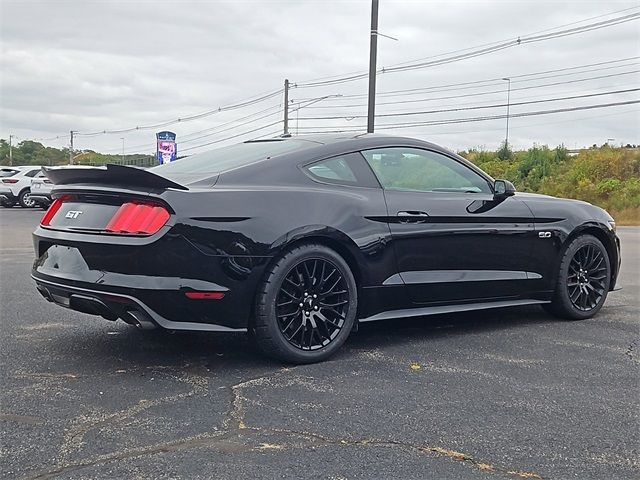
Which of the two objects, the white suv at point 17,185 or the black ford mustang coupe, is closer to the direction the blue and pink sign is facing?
the black ford mustang coupe

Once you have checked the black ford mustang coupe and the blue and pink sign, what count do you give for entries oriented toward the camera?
1

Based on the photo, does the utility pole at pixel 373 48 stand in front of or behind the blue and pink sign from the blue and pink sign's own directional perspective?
in front

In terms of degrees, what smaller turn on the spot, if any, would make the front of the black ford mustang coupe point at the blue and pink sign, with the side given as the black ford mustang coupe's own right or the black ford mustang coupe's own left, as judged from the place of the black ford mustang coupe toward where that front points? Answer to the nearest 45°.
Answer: approximately 45° to the black ford mustang coupe's own left

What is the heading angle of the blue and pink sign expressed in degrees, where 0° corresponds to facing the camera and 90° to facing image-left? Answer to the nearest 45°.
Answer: approximately 0°

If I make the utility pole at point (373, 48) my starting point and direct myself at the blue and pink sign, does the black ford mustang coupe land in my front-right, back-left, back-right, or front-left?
back-left

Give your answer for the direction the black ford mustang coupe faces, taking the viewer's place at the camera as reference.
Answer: facing away from the viewer and to the right of the viewer

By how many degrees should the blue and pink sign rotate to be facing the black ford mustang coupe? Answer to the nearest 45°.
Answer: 0° — it already faces it

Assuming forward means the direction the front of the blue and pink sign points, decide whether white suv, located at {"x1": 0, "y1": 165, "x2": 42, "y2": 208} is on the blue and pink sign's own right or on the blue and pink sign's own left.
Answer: on the blue and pink sign's own right

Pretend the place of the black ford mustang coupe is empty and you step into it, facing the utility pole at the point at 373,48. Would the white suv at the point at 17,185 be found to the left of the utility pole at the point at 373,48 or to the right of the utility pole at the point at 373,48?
left

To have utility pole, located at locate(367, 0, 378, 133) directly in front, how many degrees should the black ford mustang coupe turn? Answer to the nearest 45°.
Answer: approximately 45° to its left
